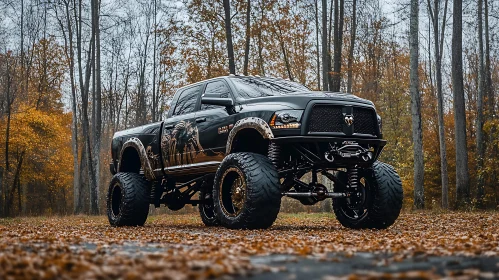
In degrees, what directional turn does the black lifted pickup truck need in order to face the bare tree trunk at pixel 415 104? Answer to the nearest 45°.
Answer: approximately 90° to its left

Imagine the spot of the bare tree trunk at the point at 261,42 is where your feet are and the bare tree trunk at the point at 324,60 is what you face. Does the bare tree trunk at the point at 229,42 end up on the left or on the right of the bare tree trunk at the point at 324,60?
right

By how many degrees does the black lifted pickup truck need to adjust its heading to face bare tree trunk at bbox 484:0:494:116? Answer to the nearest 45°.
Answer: approximately 90° to its left

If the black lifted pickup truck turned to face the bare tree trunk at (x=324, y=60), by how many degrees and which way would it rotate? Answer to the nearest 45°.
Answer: approximately 135° to its left

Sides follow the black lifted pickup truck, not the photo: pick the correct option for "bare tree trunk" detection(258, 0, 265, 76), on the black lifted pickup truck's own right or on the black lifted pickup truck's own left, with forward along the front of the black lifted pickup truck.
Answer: on the black lifted pickup truck's own left

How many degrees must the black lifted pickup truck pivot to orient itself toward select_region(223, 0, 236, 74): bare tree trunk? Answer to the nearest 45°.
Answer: approximately 135° to its left

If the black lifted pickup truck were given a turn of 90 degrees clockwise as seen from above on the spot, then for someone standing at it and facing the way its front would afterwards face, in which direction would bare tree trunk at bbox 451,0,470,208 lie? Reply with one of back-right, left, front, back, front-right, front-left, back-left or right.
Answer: back

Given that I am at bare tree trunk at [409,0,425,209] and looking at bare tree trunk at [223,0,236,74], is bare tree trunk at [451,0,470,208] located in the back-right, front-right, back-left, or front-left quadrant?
back-right

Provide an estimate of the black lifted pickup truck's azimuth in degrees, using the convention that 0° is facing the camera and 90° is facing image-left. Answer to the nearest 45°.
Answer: approximately 315°
